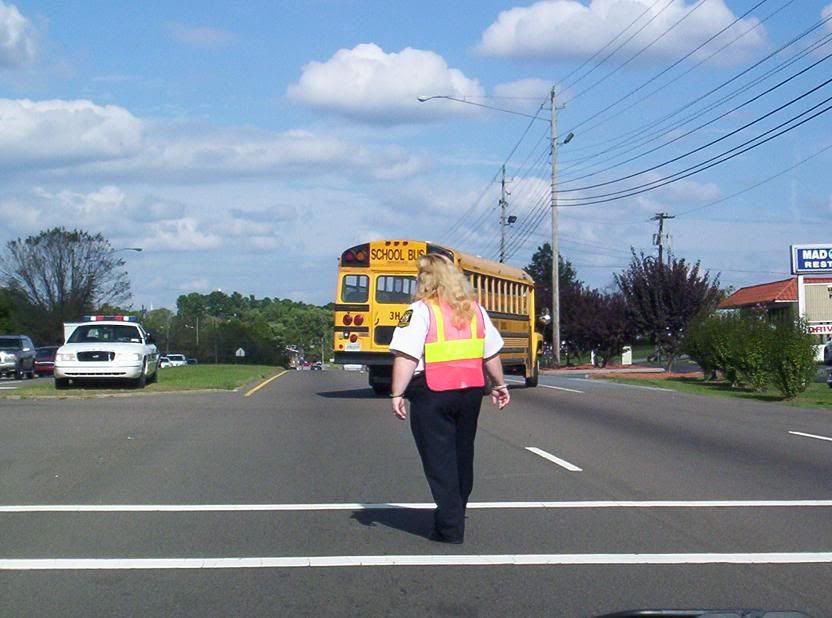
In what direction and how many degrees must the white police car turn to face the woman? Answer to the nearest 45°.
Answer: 0° — it already faces them

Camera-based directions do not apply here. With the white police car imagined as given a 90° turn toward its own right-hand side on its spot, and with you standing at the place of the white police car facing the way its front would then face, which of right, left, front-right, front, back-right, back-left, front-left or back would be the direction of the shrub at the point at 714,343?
back

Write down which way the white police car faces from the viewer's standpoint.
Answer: facing the viewer

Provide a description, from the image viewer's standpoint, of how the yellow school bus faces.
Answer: facing away from the viewer and to the right of the viewer

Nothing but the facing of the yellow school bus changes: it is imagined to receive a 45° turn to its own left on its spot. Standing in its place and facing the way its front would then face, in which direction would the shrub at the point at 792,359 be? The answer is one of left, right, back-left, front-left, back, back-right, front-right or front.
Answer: right

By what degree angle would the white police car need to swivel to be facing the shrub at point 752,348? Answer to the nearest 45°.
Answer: approximately 90° to its left

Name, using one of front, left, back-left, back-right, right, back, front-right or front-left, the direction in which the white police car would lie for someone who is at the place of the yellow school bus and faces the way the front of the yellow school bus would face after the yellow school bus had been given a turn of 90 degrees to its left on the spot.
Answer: front-left

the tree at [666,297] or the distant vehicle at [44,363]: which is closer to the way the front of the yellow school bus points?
the tree

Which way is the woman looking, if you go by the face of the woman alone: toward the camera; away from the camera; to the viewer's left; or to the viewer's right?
away from the camera
